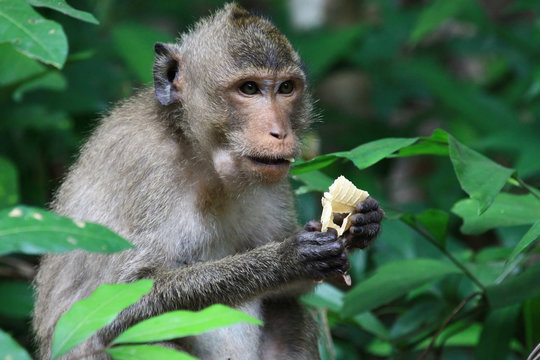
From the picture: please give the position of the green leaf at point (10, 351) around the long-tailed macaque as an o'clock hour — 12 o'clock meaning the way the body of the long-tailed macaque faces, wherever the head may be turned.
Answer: The green leaf is roughly at 2 o'clock from the long-tailed macaque.

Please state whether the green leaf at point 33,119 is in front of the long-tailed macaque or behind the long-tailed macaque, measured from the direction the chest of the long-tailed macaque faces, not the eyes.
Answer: behind

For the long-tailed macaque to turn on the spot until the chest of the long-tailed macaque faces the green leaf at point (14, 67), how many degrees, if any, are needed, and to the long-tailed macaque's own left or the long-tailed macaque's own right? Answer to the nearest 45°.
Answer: approximately 180°

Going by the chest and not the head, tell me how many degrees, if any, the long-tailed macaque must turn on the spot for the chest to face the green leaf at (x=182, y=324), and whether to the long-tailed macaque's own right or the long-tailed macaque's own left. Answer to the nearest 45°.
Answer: approximately 45° to the long-tailed macaque's own right

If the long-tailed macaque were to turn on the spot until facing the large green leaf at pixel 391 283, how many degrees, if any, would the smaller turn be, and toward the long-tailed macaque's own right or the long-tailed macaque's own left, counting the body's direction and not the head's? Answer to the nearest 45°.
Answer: approximately 45° to the long-tailed macaque's own left

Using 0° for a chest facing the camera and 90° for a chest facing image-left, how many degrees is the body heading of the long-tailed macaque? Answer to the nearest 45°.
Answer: approximately 315°

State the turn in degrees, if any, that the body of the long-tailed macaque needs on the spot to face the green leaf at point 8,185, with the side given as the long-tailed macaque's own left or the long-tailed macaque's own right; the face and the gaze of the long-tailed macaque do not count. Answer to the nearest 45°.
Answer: approximately 180°

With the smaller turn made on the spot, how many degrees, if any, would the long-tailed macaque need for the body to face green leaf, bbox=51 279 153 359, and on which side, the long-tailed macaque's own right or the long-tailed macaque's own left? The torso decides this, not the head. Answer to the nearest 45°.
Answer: approximately 45° to the long-tailed macaque's own right
